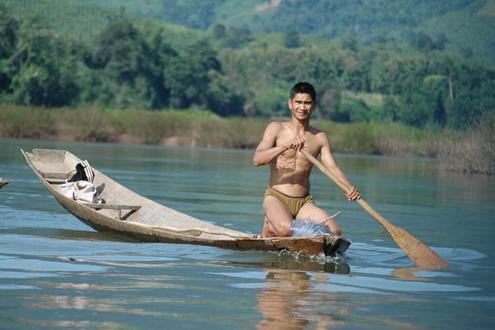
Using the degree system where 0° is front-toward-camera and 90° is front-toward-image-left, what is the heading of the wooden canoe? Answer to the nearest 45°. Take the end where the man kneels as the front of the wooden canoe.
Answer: approximately 315°
